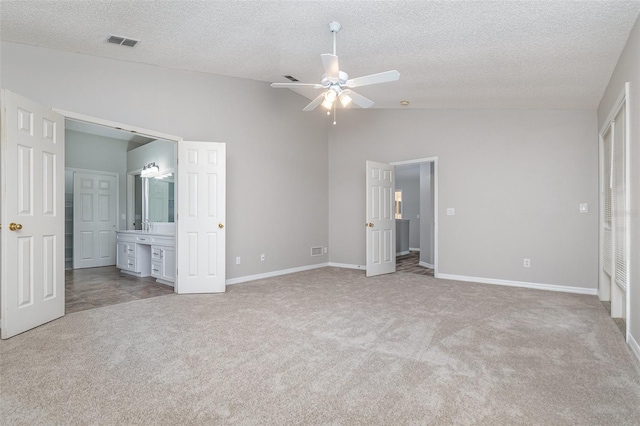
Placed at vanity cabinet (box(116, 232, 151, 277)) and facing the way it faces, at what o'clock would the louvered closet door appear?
The louvered closet door is roughly at 9 o'clock from the vanity cabinet.

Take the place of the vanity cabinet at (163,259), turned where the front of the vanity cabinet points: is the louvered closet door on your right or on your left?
on your left

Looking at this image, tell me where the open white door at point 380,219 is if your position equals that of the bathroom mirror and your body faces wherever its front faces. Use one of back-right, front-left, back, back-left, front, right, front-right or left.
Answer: left

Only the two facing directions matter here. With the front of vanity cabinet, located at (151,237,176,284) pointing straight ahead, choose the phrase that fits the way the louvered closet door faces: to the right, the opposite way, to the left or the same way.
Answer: to the right

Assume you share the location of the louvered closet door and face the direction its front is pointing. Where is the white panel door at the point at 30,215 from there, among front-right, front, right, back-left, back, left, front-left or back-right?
front-left

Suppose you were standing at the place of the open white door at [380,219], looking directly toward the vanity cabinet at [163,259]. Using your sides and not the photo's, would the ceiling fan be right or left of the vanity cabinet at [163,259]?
left

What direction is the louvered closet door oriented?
to the viewer's left

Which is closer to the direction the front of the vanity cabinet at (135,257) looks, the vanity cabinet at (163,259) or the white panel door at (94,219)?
the vanity cabinet

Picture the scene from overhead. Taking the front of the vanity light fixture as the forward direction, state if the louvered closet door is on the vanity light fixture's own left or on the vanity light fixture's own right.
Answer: on the vanity light fixture's own left
